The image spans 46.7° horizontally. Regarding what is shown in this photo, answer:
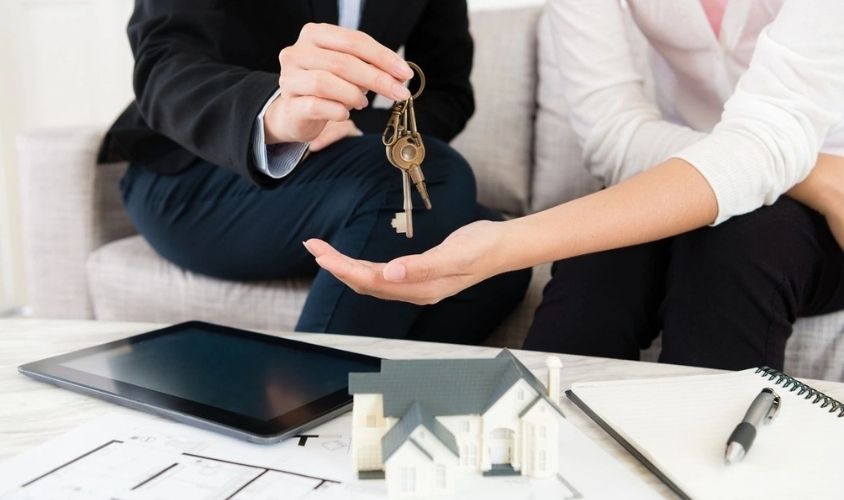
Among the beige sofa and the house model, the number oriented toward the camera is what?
2

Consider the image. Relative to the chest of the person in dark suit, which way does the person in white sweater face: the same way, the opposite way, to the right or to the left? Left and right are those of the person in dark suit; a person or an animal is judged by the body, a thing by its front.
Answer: to the right

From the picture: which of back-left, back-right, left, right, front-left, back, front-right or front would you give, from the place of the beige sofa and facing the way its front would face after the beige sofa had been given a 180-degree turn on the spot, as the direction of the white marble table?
back

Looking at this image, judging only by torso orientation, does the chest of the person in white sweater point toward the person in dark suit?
no

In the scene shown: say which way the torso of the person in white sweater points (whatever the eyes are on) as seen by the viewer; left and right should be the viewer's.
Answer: facing the viewer and to the left of the viewer

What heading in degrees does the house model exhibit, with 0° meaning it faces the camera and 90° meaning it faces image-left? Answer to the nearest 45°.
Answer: approximately 0°

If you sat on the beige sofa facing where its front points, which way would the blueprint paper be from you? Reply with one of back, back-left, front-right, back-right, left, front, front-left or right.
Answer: front

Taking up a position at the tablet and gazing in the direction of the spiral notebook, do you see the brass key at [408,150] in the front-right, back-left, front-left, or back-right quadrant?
front-left

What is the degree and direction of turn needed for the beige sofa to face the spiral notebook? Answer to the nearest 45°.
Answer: approximately 45° to its left

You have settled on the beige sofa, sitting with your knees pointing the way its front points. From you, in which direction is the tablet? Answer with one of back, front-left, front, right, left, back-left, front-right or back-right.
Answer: front

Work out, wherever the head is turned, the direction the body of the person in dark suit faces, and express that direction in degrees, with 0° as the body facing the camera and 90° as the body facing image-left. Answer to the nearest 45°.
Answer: approximately 315°

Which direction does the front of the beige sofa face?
toward the camera

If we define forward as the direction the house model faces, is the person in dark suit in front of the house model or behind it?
behind
